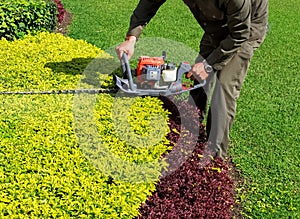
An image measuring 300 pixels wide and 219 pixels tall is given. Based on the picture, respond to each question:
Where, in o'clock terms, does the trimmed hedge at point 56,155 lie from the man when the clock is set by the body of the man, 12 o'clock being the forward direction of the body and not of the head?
The trimmed hedge is roughly at 12 o'clock from the man.

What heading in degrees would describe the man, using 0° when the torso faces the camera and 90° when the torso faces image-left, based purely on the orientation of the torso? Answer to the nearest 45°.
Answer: approximately 45°

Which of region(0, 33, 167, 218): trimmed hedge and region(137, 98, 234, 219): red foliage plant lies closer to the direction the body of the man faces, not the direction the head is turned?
the trimmed hedge

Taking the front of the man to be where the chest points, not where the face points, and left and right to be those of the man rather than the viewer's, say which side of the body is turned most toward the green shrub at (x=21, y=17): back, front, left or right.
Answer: right

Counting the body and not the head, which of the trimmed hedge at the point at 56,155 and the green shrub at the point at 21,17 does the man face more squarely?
the trimmed hedge

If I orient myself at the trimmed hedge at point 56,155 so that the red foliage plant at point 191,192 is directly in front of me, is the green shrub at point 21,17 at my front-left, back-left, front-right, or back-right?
back-left

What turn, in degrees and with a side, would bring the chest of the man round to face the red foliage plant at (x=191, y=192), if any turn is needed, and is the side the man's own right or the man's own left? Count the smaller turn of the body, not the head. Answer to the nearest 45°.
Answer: approximately 45° to the man's own left
